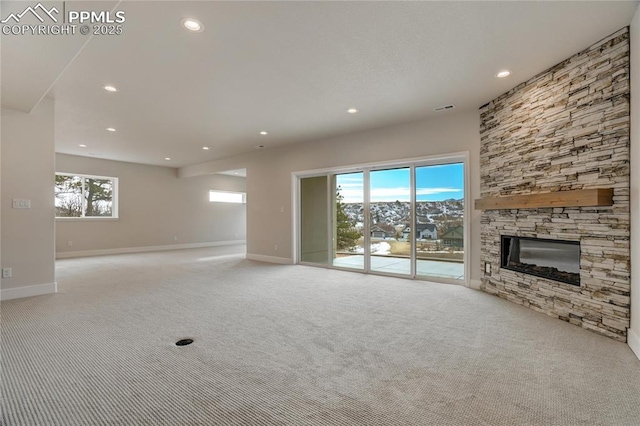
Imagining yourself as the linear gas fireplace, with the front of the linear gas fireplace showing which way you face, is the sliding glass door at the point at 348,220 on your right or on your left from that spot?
on your right

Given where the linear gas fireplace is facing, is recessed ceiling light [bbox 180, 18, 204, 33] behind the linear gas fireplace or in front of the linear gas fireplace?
in front

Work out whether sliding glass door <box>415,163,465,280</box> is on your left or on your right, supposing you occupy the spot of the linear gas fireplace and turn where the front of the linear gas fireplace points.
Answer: on your right

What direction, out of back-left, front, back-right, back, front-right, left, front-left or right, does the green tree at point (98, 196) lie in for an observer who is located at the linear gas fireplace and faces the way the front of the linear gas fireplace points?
front-right

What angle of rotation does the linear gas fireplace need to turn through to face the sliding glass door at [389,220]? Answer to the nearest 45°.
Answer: approximately 45° to its right

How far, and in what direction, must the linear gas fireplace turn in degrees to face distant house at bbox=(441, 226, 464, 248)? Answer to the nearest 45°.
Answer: approximately 90° to its right

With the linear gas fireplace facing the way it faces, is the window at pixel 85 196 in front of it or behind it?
in front

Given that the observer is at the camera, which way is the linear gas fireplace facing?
facing the viewer and to the left of the viewer
